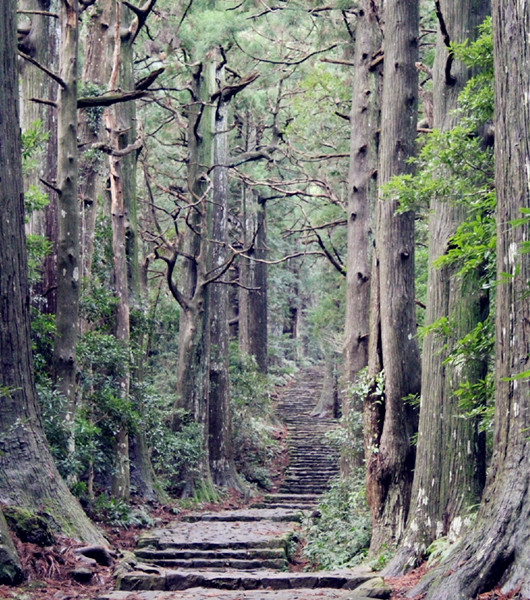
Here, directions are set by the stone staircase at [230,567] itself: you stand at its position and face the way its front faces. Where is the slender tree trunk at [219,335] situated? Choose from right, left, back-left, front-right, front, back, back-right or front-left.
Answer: back

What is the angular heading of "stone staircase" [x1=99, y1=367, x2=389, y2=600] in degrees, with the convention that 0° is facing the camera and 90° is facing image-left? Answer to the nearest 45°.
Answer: approximately 0°
